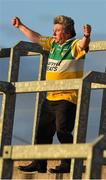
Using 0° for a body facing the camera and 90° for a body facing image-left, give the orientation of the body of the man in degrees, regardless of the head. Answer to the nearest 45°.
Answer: approximately 45°
